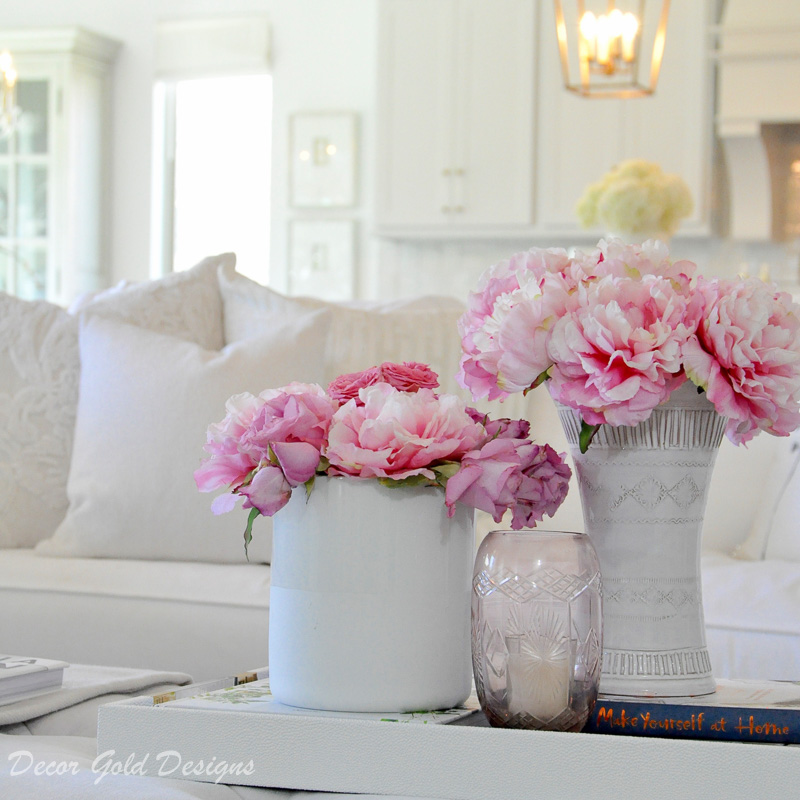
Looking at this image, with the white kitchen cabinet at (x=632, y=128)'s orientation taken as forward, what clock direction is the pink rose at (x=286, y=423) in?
The pink rose is roughly at 12 o'clock from the white kitchen cabinet.

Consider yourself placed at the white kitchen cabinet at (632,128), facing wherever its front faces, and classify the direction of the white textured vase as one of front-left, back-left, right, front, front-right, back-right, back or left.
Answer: front

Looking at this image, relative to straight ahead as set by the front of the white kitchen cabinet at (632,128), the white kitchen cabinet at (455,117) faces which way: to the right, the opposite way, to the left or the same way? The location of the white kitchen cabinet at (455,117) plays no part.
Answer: the same way

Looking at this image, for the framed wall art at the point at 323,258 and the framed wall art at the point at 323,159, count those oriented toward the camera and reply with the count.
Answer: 2

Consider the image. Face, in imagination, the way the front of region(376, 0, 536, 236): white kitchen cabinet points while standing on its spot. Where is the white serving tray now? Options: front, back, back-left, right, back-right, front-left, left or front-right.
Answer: front

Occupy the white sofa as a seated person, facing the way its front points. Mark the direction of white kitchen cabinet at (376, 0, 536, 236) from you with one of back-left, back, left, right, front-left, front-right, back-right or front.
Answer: back

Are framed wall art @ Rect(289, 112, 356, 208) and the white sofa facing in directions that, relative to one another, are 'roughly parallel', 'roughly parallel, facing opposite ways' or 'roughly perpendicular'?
roughly parallel

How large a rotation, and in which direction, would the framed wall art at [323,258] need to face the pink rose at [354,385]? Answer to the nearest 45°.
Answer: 0° — it already faces it

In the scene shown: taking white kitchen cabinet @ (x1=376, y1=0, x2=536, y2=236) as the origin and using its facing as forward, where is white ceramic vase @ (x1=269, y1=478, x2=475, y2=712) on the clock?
The white ceramic vase is roughly at 12 o'clock from the white kitchen cabinet.

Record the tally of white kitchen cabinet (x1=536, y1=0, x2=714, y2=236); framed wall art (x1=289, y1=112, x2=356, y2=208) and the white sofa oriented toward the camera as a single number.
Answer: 3

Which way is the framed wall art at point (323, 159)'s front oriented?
toward the camera

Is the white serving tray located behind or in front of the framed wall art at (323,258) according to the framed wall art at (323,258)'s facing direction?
in front

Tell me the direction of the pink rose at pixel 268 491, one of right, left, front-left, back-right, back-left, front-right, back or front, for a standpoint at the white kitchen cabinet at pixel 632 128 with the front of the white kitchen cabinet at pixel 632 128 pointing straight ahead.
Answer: front

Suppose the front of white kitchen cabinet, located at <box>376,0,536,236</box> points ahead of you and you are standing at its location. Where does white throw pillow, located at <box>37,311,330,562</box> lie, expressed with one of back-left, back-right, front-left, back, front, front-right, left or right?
front

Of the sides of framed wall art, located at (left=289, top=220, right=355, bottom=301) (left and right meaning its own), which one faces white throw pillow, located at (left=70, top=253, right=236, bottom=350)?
front

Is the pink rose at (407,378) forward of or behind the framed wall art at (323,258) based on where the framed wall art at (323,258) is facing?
forward

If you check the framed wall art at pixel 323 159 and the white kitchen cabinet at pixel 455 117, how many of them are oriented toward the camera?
2

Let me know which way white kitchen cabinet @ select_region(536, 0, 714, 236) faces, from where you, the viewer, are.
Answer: facing the viewer

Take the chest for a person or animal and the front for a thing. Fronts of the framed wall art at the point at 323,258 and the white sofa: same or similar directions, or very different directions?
same or similar directions

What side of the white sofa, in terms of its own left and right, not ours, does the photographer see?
front

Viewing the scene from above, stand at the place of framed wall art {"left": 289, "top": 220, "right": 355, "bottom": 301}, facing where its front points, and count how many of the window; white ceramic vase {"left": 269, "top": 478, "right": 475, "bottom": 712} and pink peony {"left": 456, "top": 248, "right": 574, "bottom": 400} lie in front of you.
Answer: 2

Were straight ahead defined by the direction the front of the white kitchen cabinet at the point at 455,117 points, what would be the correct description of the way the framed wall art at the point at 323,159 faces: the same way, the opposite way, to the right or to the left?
the same way
